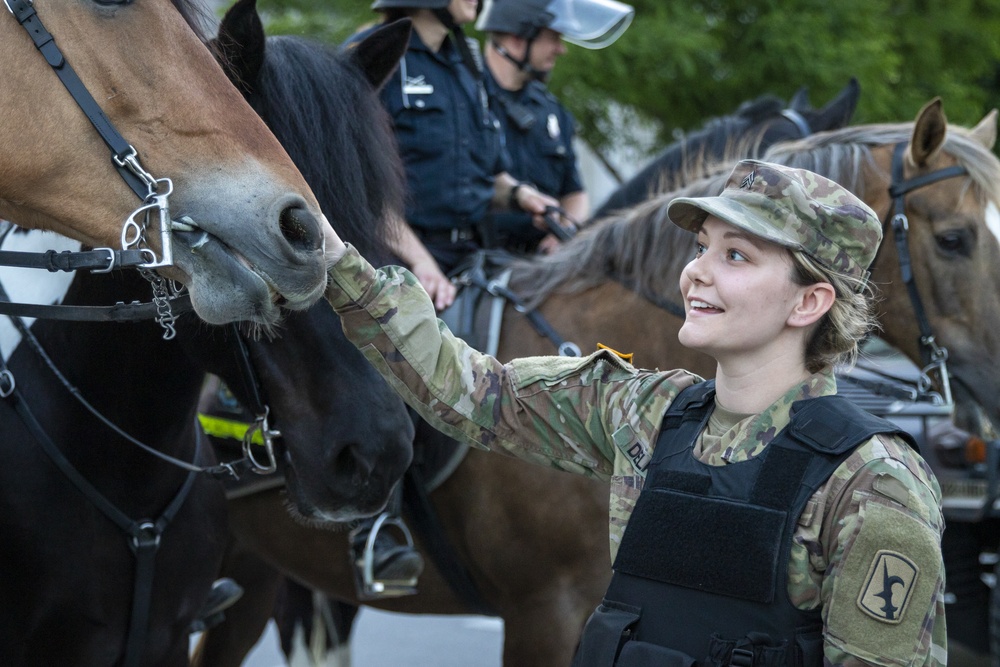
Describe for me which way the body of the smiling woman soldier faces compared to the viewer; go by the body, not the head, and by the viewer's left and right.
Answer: facing the viewer and to the left of the viewer

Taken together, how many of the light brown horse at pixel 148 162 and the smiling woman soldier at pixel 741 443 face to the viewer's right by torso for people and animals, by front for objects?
1

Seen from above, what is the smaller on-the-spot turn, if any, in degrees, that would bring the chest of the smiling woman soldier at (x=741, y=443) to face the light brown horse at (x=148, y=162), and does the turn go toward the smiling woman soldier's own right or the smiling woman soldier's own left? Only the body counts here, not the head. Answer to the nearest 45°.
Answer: approximately 45° to the smiling woman soldier's own right

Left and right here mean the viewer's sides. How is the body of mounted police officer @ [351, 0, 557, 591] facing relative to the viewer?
facing the viewer and to the right of the viewer

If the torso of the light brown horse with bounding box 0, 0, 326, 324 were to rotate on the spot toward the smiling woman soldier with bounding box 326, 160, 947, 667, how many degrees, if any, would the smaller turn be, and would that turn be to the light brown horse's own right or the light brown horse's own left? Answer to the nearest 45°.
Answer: approximately 45° to the light brown horse's own right

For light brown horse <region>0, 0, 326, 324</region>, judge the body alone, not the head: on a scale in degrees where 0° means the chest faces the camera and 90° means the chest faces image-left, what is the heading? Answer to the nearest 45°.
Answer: approximately 270°

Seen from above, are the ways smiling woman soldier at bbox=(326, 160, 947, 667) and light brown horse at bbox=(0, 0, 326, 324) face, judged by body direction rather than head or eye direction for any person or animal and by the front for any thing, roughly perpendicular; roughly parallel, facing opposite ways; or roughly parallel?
roughly parallel, facing opposite ways
